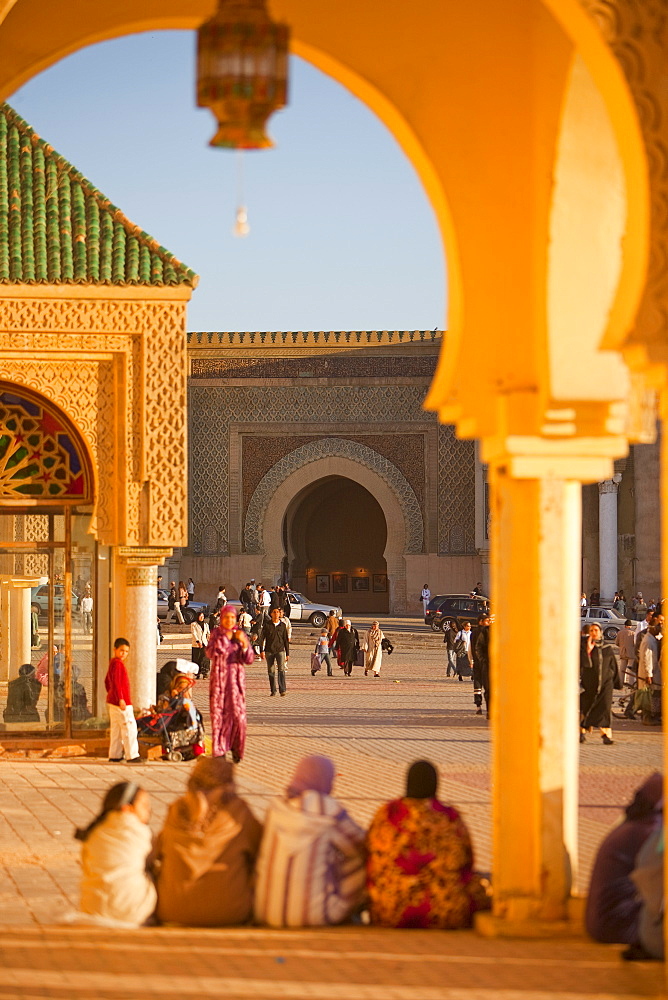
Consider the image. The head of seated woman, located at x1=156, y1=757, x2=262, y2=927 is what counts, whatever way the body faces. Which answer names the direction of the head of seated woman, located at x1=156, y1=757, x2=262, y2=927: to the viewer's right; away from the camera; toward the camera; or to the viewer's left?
away from the camera

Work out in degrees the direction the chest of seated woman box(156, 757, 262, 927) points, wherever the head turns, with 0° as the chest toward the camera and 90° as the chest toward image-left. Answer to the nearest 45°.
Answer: approximately 180°

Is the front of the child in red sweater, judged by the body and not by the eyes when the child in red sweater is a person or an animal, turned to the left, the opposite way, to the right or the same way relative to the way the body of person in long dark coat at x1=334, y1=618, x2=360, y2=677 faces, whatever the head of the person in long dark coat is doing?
to the left

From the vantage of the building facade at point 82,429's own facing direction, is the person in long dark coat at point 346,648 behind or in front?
behind

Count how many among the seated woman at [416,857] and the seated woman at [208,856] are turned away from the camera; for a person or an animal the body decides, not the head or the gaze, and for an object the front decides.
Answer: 2

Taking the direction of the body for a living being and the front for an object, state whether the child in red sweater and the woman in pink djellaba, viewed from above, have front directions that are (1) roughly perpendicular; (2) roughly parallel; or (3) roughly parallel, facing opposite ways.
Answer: roughly perpendicular

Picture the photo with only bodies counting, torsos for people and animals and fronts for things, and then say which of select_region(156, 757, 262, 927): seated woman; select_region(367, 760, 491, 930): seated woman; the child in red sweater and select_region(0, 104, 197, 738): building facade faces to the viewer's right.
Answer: the child in red sweater

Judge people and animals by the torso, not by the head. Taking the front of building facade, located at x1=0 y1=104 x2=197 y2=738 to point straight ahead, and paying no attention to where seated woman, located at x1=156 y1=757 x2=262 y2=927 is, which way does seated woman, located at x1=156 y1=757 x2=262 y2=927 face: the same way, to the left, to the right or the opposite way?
the opposite way

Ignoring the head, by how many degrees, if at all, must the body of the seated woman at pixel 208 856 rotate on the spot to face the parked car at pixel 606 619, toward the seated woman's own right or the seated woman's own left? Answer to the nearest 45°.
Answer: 0° — they already face it

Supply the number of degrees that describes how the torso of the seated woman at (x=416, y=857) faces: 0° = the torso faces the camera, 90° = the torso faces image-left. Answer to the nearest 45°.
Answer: approximately 180°

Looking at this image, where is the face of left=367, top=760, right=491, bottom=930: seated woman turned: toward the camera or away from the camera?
away from the camera
